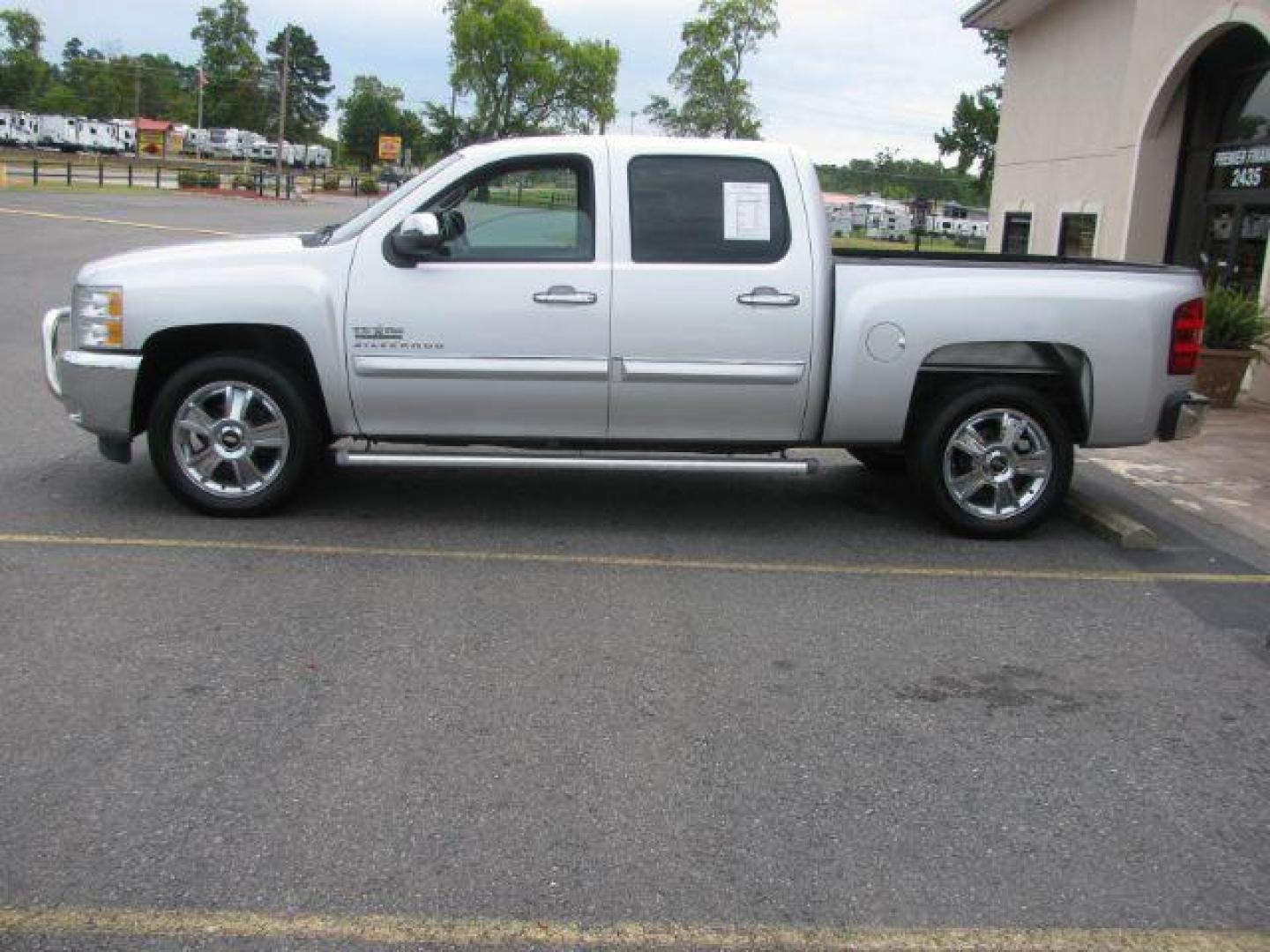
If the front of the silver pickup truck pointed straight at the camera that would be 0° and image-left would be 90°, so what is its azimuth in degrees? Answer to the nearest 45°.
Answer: approximately 90°

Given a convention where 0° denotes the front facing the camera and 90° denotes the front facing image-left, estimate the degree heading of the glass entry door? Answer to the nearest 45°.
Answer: approximately 45°

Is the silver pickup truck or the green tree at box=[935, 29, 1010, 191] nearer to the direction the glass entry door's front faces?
the silver pickup truck

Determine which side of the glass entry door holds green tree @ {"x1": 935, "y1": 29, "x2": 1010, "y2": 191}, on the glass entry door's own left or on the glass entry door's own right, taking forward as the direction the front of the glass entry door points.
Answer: on the glass entry door's own right

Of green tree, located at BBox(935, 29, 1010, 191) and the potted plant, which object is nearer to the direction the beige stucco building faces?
the potted plant

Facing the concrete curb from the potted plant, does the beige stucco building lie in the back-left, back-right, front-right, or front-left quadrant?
back-right

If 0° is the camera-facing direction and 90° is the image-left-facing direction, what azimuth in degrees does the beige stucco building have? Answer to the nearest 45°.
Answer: approximately 45°
